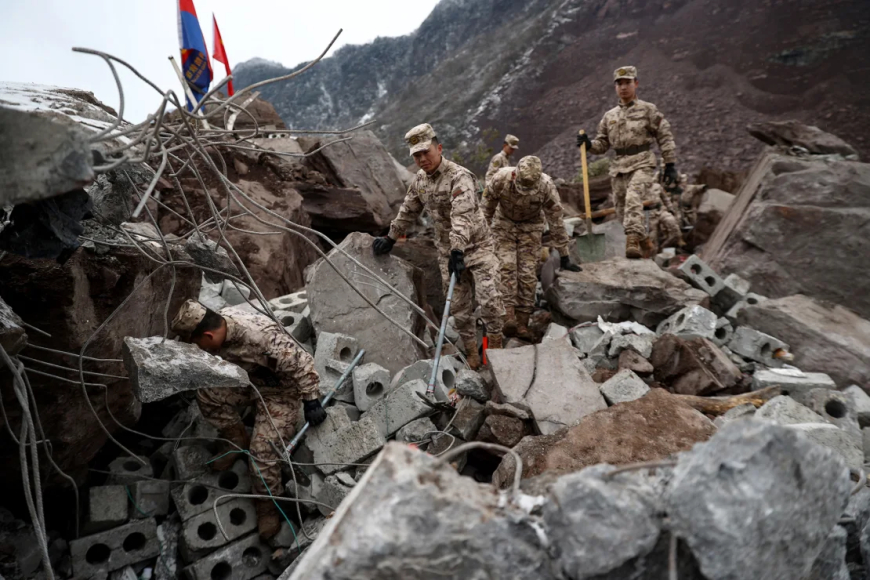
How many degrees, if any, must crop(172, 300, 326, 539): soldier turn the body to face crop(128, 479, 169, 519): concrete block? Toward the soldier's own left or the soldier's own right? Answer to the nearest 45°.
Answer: approximately 45° to the soldier's own right

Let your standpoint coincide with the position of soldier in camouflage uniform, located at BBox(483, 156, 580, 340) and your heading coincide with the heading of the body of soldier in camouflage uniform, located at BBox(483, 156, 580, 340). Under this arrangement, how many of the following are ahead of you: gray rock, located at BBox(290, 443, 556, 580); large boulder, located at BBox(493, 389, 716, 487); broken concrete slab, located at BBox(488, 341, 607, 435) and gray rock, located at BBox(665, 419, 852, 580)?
4

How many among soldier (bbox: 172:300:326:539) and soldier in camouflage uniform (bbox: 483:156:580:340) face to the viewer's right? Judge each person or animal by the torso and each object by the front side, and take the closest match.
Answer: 0

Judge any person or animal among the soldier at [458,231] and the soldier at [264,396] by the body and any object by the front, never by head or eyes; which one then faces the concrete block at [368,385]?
the soldier at [458,231]

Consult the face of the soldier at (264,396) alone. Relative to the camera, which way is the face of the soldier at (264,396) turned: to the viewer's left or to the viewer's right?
to the viewer's left

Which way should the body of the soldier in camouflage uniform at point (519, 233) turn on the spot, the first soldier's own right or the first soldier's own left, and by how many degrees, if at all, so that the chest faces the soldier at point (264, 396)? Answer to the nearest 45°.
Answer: approximately 45° to the first soldier's own right

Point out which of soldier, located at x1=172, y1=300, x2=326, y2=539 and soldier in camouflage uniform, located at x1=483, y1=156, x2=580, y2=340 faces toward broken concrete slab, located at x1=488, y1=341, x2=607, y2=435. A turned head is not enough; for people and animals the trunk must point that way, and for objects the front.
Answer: the soldier in camouflage uniform

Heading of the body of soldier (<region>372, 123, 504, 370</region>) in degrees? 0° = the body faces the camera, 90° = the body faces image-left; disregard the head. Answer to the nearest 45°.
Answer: approximately 45°

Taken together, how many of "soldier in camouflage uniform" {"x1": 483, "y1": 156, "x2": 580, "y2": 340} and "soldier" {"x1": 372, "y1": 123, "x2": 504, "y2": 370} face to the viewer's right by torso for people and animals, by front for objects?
0

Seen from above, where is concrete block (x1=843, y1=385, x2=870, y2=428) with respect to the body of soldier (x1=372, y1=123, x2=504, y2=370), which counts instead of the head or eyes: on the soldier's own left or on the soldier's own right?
on the soldier's own left

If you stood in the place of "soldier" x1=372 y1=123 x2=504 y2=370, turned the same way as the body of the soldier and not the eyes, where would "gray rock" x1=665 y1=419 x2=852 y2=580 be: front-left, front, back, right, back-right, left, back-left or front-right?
front-left
